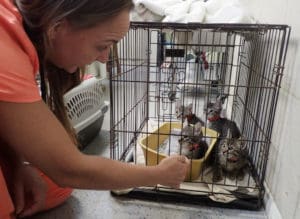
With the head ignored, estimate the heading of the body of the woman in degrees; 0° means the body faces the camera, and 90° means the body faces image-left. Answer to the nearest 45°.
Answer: approximately 270°

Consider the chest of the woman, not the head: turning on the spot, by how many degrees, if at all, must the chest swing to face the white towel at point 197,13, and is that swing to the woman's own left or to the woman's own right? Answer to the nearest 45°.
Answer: approximately 45° to the woman's own left

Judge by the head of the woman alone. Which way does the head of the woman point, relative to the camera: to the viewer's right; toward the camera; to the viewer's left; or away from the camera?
to the viewer's right

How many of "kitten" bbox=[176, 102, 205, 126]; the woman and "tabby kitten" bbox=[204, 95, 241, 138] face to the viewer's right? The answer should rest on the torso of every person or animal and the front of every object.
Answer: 1

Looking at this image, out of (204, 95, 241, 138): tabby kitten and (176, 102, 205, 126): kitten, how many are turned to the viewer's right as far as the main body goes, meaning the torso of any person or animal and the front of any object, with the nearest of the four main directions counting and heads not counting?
0

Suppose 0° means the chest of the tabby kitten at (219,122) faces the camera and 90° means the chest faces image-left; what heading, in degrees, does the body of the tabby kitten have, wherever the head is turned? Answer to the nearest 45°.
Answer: approximately 45°

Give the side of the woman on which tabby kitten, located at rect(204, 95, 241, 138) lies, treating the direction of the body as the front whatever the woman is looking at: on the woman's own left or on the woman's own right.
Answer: on the woman's own left

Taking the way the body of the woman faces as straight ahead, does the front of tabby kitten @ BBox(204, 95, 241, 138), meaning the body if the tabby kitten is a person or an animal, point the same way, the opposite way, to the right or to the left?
the opposite way
